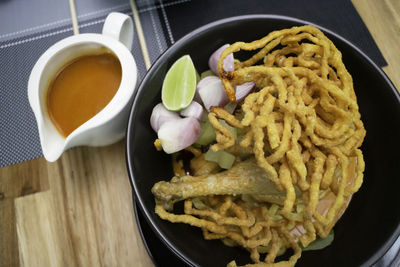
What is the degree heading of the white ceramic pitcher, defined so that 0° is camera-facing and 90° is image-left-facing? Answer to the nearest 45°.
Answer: approximately 45°

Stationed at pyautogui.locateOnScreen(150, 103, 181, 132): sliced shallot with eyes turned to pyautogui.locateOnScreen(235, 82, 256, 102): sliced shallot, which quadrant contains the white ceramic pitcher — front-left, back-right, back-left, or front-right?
back-left

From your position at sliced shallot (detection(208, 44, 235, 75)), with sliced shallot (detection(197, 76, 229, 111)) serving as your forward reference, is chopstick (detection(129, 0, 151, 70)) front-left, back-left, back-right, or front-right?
back-right
